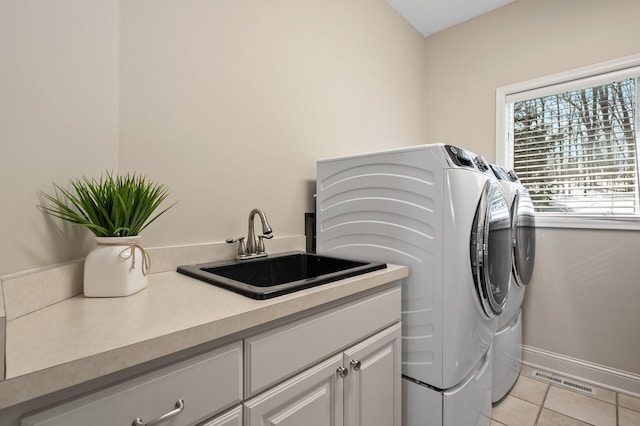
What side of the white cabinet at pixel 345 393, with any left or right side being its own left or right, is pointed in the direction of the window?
left

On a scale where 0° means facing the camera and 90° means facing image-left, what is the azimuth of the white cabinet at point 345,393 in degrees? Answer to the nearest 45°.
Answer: approximately 315°

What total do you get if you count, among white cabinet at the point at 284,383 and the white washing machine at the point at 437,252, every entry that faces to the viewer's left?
0

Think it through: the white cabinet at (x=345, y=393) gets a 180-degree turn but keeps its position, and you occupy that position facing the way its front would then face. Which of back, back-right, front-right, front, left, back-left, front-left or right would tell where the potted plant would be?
front-left

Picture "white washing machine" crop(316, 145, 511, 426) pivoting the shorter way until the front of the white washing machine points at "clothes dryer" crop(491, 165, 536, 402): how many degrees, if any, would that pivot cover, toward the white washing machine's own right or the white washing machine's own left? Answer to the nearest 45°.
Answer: approximately 90° to the white washing machine's own left

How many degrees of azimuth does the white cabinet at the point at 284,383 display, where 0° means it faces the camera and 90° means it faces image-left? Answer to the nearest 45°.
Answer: approximately 315°

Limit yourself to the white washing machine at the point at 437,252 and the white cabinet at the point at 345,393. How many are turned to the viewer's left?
0

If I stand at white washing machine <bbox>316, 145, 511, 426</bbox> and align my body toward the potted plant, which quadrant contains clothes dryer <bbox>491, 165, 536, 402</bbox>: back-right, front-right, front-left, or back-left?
back-right

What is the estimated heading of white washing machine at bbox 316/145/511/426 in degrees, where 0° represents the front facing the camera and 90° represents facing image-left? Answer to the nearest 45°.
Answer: approximately 315°
